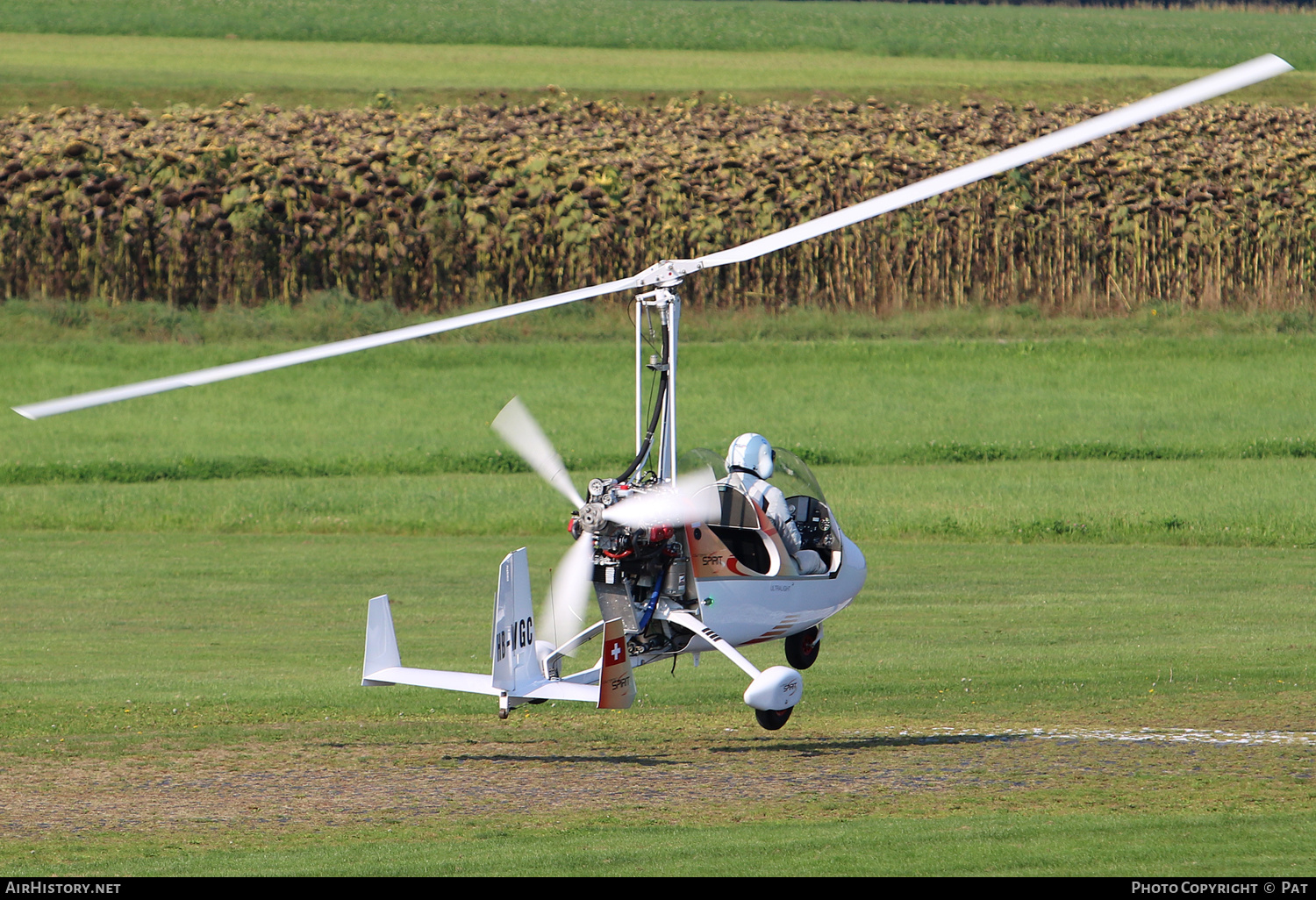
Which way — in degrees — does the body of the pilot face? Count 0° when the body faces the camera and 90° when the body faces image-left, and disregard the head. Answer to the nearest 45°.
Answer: approximately 225°

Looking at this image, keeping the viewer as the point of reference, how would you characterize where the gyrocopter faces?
facing away from the viewer and to the right of the viewer

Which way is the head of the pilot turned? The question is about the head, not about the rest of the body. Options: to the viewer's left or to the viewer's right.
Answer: to the viewer's right
